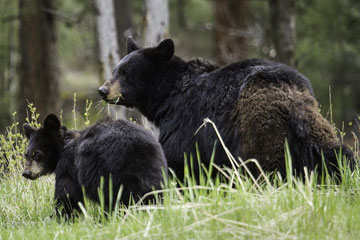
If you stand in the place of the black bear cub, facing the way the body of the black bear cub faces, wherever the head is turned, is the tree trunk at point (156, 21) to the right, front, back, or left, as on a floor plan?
right

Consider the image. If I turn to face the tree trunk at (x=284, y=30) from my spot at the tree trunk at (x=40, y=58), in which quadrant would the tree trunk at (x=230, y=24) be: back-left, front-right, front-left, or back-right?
front-left

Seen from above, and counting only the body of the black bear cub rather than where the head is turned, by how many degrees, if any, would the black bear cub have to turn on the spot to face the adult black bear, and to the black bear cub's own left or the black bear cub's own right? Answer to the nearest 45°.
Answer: approximately 180°

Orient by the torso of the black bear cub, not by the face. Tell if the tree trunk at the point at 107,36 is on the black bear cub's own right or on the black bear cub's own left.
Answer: on the black bear cub's own right

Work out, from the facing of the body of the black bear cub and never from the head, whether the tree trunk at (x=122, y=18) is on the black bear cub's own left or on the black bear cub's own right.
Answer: on the black bear cub's own right

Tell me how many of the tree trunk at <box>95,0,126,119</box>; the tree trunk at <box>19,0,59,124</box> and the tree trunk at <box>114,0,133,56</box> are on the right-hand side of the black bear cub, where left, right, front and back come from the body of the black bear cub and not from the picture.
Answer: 3

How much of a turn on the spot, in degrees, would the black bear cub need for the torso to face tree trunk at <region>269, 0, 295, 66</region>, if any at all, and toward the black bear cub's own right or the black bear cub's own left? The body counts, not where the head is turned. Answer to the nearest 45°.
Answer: approximately 135° to the black bear cub's own right

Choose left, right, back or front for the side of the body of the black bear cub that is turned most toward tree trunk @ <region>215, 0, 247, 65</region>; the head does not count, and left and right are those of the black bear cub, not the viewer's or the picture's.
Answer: right

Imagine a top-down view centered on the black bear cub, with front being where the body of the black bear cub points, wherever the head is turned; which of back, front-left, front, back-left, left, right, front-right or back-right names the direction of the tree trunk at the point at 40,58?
right

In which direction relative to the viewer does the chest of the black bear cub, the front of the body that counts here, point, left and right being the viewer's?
facing to the left of the viewer
